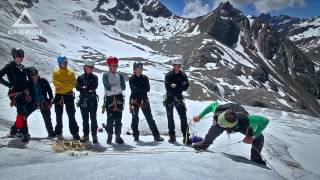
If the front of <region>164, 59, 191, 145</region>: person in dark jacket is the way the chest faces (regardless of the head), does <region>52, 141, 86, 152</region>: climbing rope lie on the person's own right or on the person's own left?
on the person's own right

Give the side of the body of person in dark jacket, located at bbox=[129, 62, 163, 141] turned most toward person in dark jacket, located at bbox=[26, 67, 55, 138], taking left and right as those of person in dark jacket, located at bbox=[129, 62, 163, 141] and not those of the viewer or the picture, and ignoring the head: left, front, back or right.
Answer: right

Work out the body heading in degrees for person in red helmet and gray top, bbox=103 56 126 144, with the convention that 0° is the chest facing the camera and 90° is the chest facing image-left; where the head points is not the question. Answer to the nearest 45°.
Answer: approximately 0°

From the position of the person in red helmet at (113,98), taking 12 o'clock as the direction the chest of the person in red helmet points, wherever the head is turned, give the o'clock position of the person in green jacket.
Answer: The person in green jacket is roughly at 10 o'clock from the person in red helmet.

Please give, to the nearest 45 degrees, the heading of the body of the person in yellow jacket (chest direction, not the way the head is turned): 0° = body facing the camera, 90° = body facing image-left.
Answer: approximately 0°

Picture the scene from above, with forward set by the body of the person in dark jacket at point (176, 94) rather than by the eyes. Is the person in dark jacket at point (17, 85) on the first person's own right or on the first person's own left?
on the first person's own right

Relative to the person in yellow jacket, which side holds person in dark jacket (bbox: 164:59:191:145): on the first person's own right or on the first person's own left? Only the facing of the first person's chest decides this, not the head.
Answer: on the first person's own left

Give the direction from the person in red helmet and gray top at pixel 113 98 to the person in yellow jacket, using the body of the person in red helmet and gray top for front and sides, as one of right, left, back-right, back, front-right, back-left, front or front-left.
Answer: right
